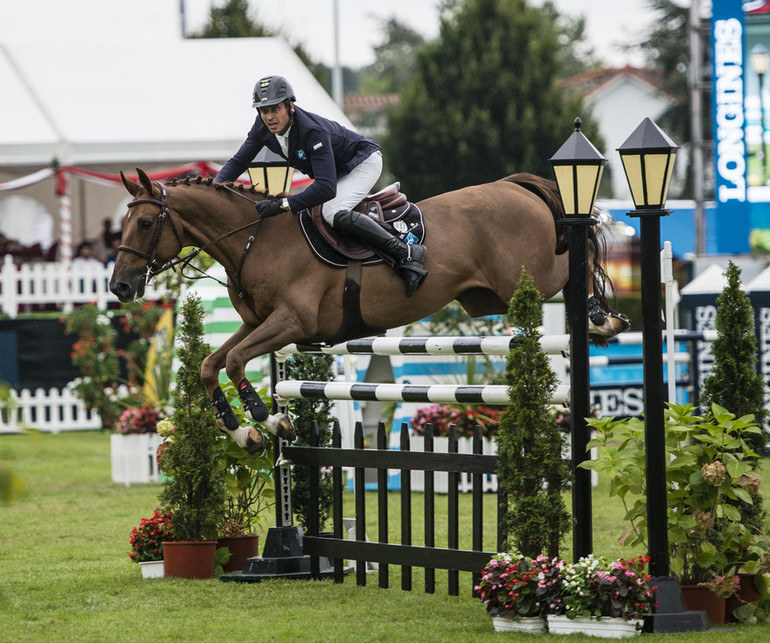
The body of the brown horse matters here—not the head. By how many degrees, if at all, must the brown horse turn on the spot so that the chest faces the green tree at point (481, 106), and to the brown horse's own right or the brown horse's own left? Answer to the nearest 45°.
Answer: approximately 90° to the brown horse's own right

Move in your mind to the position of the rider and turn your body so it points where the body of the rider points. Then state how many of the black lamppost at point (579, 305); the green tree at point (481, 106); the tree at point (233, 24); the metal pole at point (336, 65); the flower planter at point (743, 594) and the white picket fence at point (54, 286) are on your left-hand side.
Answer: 2

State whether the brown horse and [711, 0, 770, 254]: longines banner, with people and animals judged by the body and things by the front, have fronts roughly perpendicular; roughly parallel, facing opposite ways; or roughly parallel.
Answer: roughly perpendicular

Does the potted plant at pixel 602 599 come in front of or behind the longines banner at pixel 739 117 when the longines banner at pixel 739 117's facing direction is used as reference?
in front

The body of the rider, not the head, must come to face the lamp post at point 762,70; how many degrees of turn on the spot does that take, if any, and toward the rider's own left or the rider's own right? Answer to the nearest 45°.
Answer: approximately 180°

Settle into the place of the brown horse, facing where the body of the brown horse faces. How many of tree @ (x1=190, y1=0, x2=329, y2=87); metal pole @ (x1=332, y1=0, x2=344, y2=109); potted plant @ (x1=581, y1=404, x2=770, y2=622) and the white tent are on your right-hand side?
3

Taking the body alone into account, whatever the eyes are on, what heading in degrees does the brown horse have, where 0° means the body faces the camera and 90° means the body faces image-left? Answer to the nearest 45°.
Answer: approximately 90°

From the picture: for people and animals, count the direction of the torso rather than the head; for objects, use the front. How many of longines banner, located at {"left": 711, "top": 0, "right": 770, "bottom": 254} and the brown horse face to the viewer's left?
1

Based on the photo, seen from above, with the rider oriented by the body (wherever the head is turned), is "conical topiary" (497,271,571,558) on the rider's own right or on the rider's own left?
on the rider's own left

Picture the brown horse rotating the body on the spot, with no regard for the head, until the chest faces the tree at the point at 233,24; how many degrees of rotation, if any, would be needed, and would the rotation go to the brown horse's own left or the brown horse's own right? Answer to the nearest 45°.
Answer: approximately 90° to the brown horse's own right
